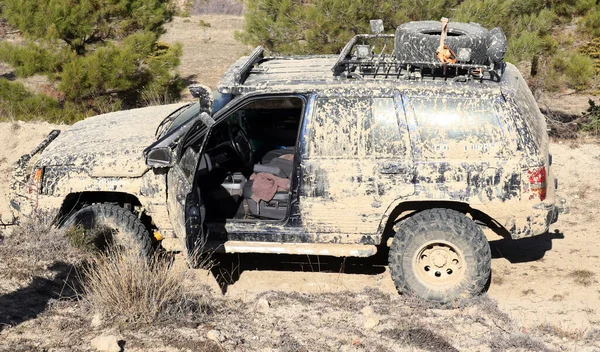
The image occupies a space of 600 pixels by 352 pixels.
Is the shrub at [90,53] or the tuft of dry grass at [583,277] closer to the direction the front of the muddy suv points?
the shrub

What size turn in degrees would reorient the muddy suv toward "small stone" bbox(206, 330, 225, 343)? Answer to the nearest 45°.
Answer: approximately 45° to its left

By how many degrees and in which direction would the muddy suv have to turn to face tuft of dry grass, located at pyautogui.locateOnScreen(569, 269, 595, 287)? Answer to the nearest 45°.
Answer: approximately 180°

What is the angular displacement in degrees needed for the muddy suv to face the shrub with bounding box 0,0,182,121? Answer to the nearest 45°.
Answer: approximately 45° to its right

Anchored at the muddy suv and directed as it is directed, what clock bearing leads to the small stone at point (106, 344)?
The small stone is roughly at 11 o'clock from the muddy suv.

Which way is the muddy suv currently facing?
to the viewer's left

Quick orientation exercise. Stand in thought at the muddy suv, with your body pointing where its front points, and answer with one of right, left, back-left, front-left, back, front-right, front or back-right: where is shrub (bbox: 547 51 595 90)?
back-right
